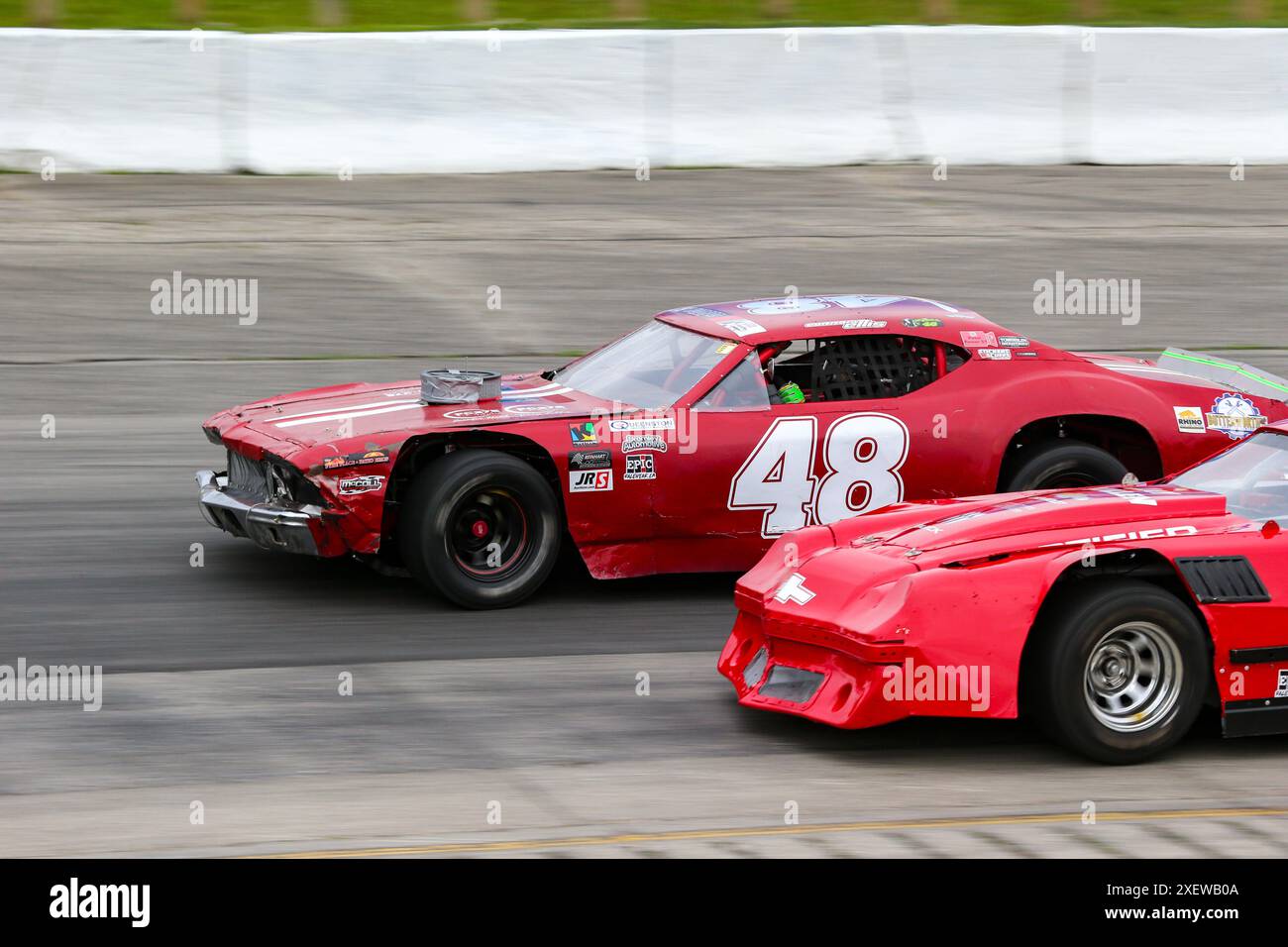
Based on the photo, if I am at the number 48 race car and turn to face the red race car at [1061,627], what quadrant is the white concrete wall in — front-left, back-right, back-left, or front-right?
back-left

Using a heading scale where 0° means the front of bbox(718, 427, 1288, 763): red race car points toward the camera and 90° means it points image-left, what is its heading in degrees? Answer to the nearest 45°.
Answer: approximately 45°

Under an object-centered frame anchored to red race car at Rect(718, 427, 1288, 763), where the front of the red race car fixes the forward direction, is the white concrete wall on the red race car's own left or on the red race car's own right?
on the red race car's own right

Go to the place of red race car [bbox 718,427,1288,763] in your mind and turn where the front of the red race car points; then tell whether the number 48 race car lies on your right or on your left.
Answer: on your right
